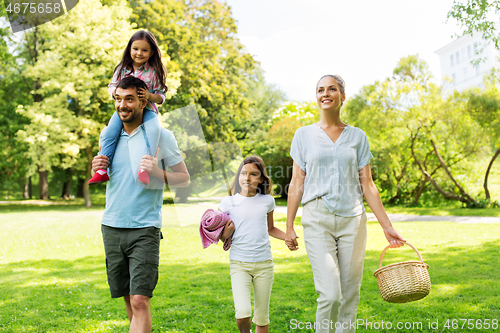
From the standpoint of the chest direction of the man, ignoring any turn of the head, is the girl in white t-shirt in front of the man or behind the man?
behind

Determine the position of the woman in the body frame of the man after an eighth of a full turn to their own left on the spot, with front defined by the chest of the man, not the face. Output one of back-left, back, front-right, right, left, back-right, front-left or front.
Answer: left

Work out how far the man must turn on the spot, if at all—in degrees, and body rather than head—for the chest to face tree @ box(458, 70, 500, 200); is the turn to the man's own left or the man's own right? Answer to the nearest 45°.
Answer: approximately 180°

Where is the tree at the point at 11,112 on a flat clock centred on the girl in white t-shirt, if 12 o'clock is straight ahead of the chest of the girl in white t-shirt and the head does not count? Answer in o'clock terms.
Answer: The tree is roughly at 5 o'clock from the girl in white t-shirt.

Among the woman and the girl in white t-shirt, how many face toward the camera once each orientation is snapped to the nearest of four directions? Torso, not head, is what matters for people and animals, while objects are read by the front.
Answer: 2

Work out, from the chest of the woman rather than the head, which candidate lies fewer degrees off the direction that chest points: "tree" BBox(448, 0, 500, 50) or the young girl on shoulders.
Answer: the young girl on shoulders

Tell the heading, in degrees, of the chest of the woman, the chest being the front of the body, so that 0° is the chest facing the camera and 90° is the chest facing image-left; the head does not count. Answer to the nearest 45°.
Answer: approximately 0°

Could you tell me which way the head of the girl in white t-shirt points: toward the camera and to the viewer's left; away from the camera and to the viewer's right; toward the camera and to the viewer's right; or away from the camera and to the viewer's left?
toward the camera and to the viewer's left

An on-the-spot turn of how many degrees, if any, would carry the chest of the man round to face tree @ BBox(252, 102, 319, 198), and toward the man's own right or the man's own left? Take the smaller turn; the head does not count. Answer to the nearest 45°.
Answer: approximately 135° to the man's own right

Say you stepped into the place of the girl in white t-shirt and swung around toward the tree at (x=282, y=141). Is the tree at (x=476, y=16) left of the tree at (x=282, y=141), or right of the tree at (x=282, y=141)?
right

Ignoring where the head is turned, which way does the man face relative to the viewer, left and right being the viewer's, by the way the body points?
facing the viewer and to the left of the viewer

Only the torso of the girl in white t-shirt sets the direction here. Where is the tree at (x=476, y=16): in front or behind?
behind
